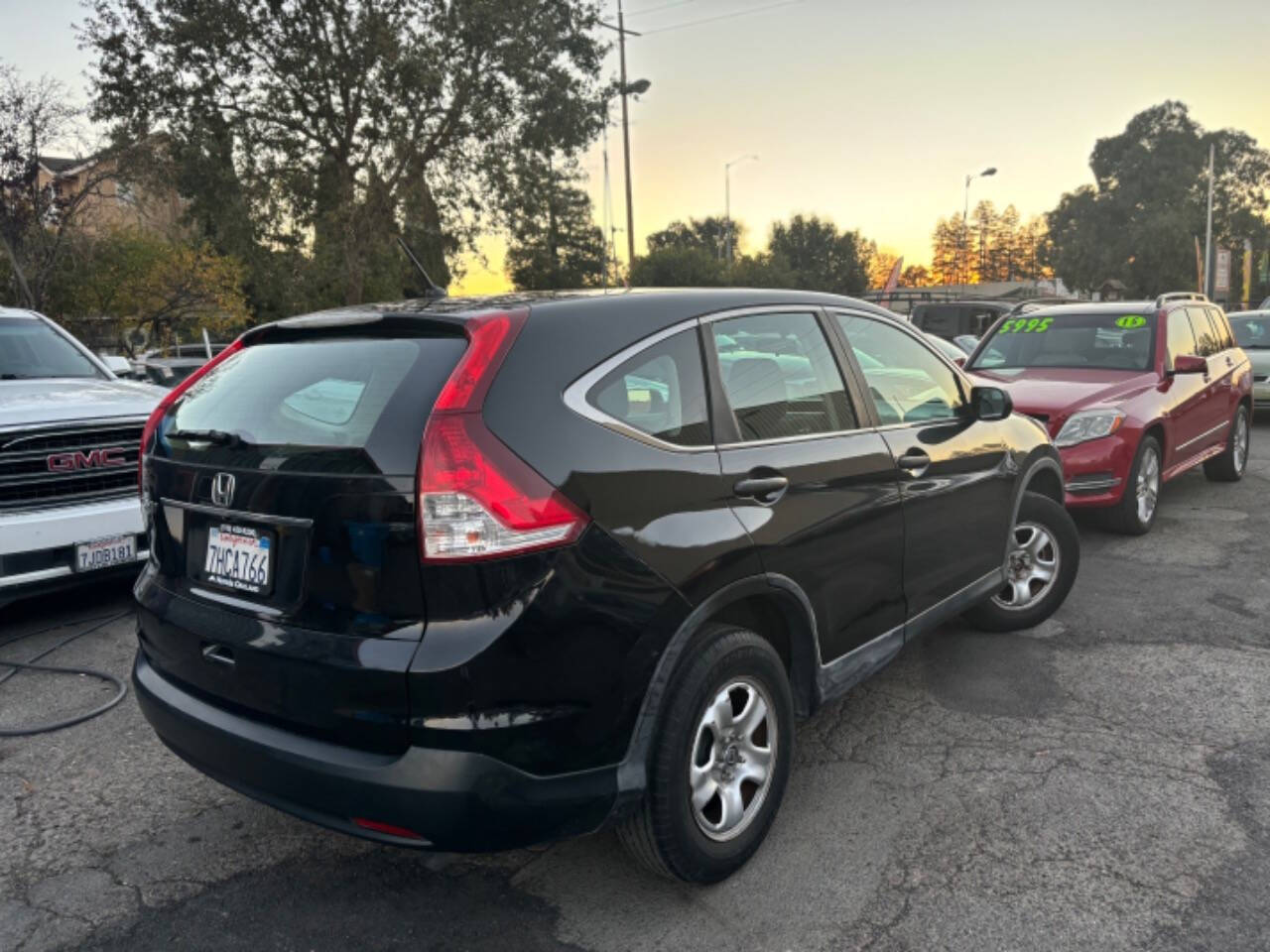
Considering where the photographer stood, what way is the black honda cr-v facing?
facing away from the viewer and to the right of the viewer

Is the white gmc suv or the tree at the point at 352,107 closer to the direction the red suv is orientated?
the white gmc suv

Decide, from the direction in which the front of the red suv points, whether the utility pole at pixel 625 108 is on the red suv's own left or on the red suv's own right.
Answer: on the red suv's own right

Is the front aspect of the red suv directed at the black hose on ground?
yes

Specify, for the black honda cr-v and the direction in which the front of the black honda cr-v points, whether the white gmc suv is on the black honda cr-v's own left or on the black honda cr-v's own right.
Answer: on the black honda cr-v's own left

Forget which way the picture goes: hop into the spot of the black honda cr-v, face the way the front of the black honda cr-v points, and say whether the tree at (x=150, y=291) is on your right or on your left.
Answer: on your left

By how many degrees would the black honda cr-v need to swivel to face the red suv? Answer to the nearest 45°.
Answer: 0° — it already faces it

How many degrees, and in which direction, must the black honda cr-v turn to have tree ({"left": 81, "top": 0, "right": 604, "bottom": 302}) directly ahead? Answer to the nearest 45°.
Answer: approximately 45° to its left

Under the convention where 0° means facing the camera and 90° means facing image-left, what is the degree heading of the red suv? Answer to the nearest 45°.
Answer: approximately 45°
